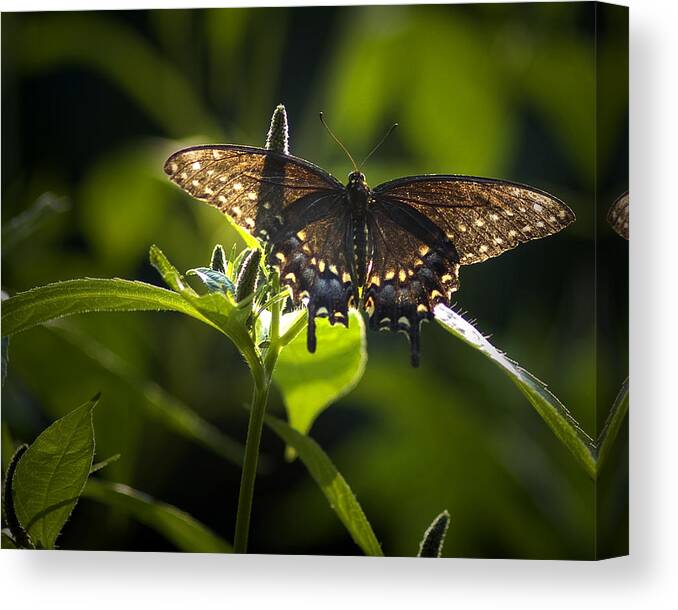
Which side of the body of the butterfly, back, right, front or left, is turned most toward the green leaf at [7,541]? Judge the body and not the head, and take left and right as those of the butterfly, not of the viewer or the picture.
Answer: left

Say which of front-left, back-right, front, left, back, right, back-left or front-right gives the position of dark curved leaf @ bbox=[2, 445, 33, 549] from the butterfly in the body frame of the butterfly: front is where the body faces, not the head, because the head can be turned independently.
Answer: left
